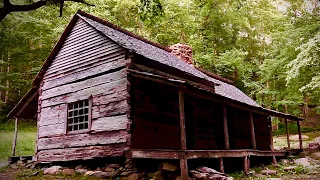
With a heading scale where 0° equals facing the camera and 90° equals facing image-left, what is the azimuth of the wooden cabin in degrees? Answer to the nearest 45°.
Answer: approximately 315°

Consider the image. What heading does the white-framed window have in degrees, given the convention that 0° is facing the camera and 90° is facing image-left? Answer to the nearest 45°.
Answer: approximately 45°
